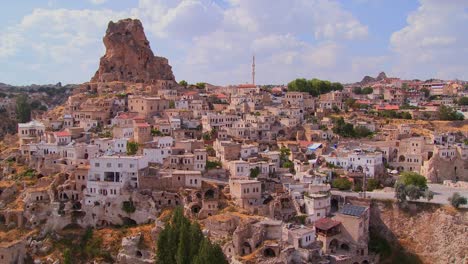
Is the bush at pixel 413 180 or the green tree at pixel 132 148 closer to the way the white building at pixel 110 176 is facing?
the bush

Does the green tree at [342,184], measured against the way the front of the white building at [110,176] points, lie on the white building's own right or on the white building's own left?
on the white building's own left

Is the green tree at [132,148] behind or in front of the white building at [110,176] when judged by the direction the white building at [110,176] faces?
behind

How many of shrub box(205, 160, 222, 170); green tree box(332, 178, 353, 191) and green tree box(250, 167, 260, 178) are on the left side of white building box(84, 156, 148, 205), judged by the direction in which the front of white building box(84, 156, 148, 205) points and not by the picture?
3

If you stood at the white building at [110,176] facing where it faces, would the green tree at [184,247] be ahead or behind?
ahead

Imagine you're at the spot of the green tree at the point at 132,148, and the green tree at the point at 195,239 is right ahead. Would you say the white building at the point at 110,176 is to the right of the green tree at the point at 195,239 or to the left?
right

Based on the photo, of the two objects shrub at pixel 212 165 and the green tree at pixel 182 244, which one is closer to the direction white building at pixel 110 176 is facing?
the green tree

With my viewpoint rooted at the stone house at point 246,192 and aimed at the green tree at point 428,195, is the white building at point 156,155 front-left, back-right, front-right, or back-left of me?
back-left

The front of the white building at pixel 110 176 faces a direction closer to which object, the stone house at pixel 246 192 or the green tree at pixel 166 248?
the green tree

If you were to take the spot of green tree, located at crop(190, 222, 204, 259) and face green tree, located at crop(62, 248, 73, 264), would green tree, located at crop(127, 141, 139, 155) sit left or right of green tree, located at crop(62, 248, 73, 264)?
right

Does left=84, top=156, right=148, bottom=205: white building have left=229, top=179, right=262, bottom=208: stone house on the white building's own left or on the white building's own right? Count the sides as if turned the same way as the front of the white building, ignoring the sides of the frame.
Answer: on the white building's own left

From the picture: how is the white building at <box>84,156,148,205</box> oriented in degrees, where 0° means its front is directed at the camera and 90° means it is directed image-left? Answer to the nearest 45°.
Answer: approximately 0°

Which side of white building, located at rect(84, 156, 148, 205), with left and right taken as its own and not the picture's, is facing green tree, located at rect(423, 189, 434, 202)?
left

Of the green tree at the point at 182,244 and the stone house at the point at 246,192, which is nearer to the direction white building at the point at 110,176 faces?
the green tree
